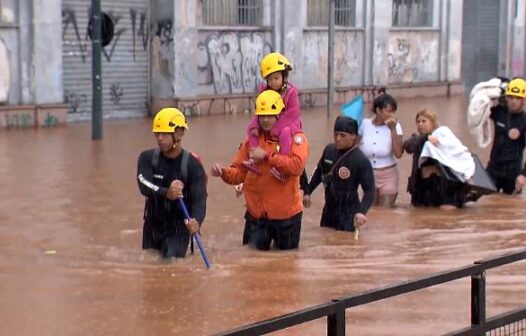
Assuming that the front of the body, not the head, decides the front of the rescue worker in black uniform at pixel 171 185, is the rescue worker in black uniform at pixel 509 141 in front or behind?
behind

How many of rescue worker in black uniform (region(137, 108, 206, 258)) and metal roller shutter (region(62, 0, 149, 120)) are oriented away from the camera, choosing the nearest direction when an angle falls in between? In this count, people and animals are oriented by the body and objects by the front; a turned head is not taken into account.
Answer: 0

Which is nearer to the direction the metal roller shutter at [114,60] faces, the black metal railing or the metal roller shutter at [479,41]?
the black metal railing

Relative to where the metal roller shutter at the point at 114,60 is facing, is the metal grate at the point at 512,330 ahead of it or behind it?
ahead

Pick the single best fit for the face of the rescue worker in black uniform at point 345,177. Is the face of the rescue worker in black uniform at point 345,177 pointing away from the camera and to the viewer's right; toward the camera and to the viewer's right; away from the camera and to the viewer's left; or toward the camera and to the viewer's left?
toward the camera and to the viewer's left

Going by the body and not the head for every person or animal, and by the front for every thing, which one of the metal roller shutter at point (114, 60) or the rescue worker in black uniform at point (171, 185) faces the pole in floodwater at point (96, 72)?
the metal roller shutter

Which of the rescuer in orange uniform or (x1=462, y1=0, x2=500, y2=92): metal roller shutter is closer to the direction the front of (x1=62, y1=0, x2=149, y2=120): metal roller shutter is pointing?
the rescuer in orange uniform

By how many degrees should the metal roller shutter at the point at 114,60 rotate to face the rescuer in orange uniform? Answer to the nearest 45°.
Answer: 0° — it already faces them

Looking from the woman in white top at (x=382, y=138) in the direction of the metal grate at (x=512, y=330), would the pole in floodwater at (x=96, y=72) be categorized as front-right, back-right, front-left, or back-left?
back-right

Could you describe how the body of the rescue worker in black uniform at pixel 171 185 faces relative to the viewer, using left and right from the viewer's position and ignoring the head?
facing the viewer and to the left of the viewer

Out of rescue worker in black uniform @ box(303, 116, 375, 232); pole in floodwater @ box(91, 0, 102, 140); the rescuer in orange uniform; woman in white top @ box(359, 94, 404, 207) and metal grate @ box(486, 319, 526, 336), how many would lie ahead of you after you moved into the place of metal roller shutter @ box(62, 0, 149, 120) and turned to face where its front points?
5

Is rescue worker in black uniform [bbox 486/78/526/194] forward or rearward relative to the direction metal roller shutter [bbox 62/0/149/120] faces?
forward

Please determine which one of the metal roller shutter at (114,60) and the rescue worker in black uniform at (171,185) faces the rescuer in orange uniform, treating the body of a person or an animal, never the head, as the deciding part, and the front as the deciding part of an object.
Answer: the metal roller shutter

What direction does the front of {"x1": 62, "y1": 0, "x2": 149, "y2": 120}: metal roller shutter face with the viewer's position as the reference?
facing the viewer
